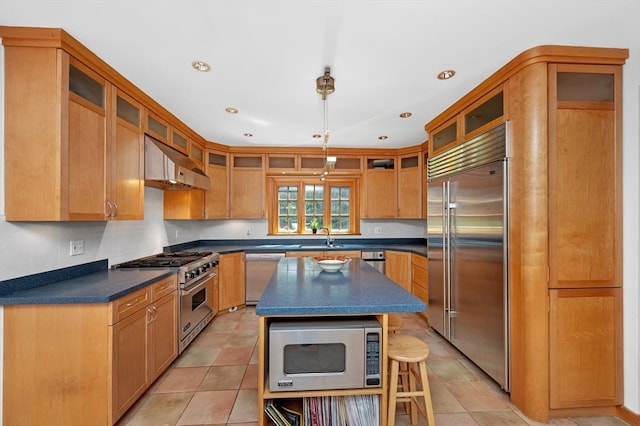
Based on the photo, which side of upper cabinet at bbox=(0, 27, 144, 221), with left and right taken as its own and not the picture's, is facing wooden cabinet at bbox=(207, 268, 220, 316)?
left

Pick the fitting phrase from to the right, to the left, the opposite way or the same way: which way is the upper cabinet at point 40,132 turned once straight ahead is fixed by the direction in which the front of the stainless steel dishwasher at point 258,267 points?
to the left

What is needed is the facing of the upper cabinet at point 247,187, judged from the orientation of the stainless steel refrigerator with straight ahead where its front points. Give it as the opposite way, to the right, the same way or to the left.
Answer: to the left

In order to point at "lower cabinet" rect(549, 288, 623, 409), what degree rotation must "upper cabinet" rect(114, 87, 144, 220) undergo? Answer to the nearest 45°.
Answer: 0° — it already faces it

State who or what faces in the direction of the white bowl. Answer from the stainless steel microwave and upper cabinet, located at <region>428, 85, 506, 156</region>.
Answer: the upper cabinet

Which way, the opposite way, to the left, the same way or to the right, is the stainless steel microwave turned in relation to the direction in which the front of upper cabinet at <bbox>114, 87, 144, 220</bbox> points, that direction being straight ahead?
to the right

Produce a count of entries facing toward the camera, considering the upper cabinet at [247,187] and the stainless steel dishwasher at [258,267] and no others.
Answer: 2

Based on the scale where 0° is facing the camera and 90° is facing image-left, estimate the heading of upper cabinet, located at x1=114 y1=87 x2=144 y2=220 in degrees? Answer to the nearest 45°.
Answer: approximately 315°

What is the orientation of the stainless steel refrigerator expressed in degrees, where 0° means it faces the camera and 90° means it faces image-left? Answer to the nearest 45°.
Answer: approximately 45°
